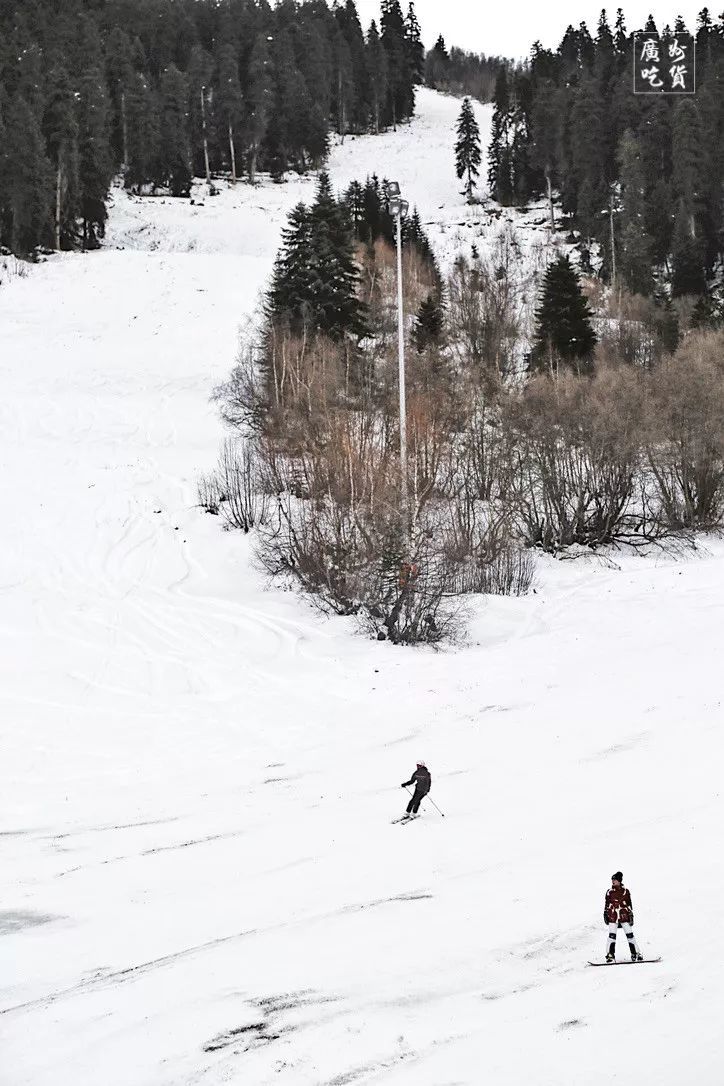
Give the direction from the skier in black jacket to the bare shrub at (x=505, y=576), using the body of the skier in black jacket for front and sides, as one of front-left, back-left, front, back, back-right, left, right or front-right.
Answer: back-right

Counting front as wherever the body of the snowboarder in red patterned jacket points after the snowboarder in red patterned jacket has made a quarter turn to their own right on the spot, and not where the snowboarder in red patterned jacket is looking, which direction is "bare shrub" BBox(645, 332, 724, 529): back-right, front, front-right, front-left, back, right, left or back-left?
right

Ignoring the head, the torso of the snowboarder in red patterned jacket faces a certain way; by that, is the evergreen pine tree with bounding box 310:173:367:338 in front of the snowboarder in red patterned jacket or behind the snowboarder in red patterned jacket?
behind

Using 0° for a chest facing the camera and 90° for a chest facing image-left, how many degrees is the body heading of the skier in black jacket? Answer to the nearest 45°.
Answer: approximately 45°

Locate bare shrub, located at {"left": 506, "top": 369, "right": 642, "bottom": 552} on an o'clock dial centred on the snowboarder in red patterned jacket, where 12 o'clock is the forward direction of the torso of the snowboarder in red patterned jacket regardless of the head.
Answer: The bare shrub is roughly at 6 o'clock from the snowboarder in red patterned jacket.

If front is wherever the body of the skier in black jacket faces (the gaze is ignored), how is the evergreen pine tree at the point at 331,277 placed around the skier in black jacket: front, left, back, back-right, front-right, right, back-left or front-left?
back-right

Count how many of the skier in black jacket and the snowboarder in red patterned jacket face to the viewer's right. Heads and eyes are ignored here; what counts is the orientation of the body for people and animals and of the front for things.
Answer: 0

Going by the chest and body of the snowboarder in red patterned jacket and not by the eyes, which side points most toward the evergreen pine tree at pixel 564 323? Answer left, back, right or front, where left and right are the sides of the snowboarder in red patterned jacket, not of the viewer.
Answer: back
